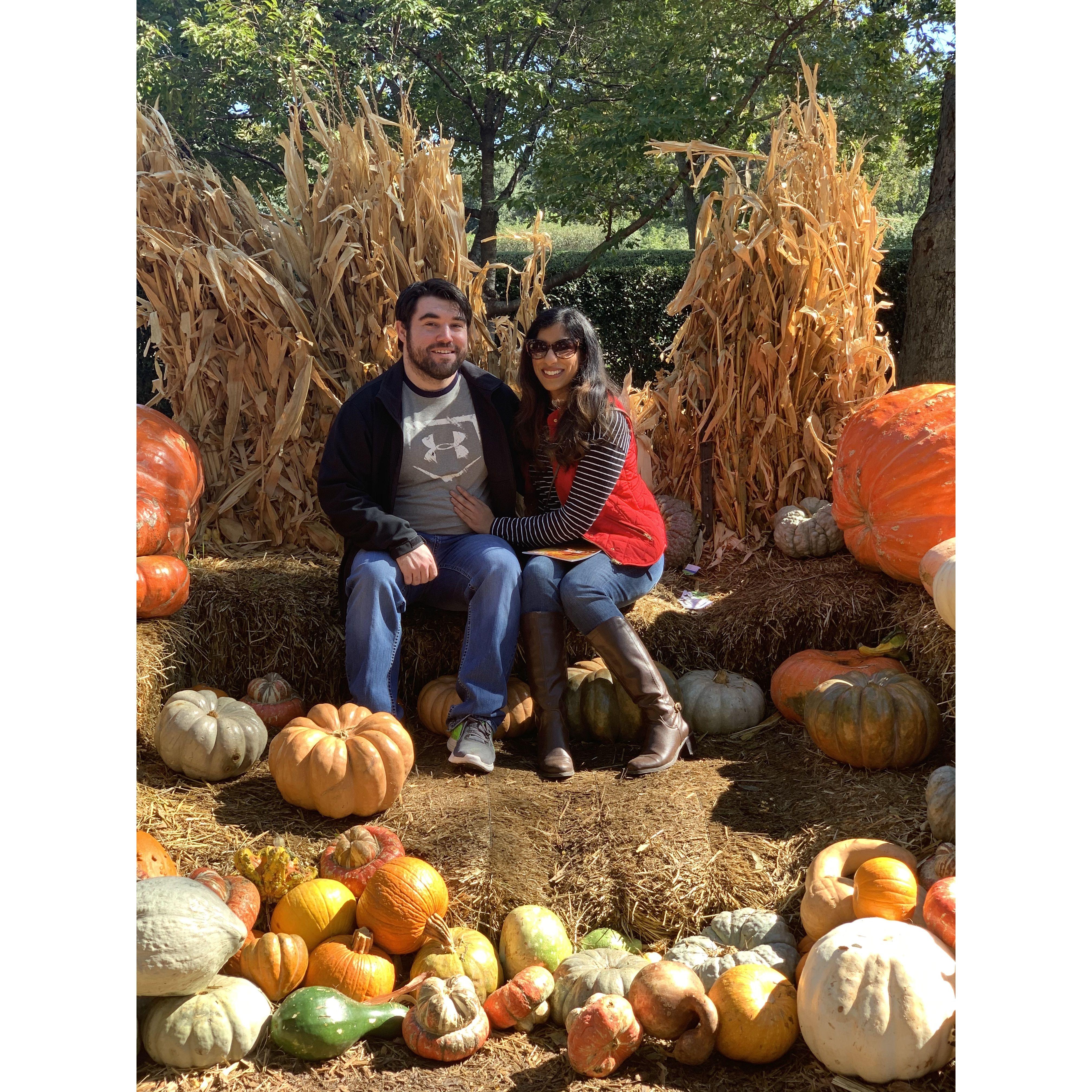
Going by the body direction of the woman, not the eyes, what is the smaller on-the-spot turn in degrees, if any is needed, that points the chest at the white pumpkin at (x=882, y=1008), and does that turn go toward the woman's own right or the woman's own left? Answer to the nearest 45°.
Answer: approximately 45° to the woman's own left

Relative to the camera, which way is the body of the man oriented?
toward the camera

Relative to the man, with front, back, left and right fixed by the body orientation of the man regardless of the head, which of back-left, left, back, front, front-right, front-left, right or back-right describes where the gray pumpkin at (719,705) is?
left

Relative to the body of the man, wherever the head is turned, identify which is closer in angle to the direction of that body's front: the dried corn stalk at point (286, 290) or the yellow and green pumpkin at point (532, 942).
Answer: the yellow and green pumpkin

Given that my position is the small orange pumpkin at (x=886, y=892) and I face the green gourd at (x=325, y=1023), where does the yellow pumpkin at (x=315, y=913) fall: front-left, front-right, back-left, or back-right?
front-right

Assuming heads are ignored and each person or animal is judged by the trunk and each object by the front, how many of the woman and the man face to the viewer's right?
0

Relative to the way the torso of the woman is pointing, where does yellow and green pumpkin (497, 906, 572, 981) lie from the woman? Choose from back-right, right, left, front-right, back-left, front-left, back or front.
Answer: front-left

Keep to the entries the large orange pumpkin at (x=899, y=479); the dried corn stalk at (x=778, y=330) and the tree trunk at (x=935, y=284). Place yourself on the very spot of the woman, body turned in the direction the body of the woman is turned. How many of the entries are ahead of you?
0

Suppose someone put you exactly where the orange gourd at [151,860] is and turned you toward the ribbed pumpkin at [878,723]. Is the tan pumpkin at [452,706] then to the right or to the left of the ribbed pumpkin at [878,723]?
left

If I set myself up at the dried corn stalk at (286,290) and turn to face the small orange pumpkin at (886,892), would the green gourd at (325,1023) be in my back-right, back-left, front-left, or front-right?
front-right

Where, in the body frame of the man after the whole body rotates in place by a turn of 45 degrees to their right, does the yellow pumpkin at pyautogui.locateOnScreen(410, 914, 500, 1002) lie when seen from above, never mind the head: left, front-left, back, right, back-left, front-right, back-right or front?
front-left

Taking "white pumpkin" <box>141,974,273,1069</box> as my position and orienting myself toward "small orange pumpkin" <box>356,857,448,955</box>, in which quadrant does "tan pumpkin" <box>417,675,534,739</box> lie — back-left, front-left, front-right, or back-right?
front-left

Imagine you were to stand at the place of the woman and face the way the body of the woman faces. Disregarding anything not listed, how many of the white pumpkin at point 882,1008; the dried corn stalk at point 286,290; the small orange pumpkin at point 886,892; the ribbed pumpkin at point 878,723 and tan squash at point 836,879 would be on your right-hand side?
1

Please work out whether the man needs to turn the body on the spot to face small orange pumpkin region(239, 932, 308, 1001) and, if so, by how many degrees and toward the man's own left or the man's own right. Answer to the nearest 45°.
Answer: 0° — they already face it

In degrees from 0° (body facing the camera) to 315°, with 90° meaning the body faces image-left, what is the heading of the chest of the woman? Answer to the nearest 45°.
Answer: approximately 45°
